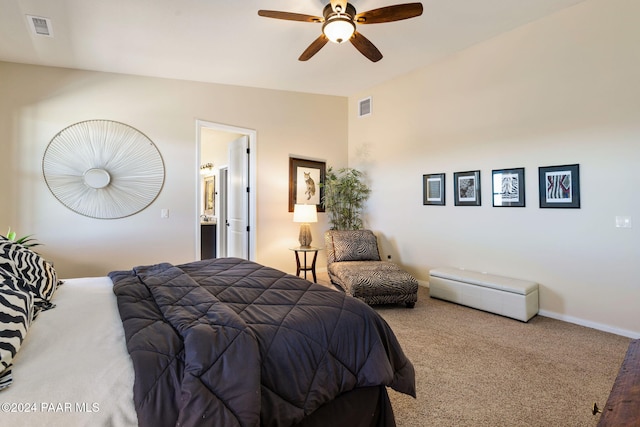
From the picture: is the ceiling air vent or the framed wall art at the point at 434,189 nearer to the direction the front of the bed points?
the framed wall art

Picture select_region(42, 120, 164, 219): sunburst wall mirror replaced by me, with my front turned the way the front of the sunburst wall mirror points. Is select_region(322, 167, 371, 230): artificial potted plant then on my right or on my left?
on my left

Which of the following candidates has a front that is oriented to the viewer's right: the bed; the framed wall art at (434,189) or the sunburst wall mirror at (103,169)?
the bed

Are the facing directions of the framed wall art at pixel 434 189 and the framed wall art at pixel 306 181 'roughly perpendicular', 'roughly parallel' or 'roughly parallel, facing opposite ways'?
roughly perpendicular

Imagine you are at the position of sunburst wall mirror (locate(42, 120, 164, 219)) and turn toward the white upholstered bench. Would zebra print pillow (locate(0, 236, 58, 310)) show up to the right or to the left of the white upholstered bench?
right

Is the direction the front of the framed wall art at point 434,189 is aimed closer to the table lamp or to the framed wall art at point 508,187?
the table lamp

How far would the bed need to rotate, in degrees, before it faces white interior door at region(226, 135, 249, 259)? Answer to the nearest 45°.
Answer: approximately 90° to its left

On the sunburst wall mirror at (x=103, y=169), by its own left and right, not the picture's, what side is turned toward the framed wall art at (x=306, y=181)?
left

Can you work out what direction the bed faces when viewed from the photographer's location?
facing to the right of the viewer

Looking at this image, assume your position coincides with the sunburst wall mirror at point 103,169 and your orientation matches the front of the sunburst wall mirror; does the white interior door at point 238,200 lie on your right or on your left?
on your left

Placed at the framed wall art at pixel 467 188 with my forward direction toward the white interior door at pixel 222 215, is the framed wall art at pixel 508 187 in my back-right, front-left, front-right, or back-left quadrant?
back-left

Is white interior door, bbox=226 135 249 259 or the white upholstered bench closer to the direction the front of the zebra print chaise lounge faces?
the white upholstered bench
